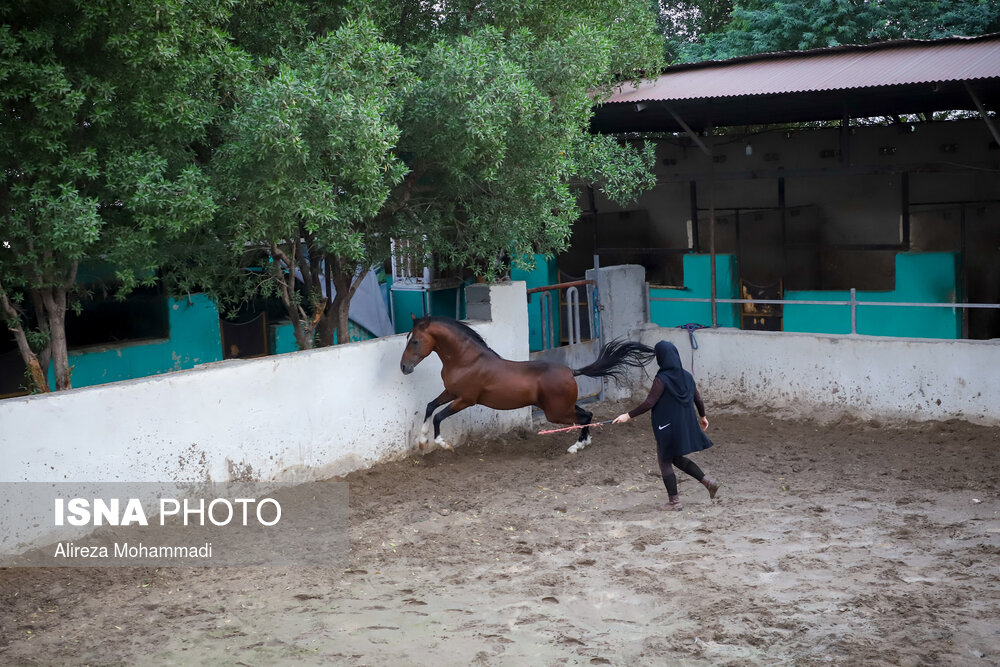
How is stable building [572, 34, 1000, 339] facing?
toward the camera

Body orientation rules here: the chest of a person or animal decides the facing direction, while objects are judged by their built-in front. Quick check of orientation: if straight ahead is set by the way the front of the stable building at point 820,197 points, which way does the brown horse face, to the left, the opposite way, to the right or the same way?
to the right

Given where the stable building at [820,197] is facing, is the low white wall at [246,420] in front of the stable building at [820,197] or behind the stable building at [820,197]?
in front

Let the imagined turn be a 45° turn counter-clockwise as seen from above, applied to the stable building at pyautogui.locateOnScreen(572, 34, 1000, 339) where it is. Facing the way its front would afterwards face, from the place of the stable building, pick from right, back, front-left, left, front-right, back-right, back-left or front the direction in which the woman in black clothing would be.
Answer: front-right

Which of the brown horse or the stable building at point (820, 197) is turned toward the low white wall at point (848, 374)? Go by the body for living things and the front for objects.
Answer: the stable building

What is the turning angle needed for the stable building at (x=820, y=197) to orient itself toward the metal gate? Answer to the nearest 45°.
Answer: approximately 45° to its right

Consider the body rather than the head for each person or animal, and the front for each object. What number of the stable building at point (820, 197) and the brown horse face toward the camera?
1

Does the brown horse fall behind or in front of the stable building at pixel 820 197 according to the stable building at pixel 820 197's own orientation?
in front

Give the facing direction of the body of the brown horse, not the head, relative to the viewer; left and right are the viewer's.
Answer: facing to the left of the viewer

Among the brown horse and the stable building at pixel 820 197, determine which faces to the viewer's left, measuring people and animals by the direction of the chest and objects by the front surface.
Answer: the brown horse

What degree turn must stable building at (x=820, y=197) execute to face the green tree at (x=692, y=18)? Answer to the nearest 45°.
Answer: approximately 180°

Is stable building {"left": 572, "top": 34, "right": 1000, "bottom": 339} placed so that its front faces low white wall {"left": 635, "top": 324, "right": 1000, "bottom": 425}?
yes

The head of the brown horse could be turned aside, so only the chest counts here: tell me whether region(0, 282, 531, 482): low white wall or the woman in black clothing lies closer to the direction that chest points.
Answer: the low white wall

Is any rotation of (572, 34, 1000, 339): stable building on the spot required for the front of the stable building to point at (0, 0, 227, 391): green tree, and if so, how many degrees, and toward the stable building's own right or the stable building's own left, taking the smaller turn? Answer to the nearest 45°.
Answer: approximately 45° to the stable building's own right
